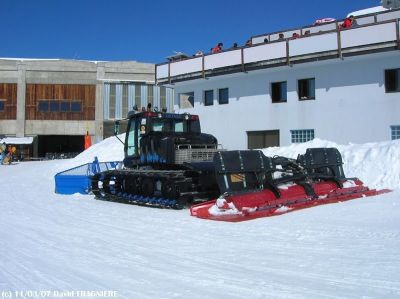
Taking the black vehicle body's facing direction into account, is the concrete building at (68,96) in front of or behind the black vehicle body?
in front

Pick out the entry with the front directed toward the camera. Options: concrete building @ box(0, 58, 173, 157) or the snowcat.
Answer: the concrete building

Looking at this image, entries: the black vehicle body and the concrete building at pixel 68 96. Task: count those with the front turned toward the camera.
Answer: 1

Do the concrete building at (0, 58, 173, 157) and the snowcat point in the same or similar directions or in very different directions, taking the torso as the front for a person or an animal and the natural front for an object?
very different directions

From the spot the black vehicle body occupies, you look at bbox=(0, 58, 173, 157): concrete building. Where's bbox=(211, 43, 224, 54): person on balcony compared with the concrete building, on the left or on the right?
right

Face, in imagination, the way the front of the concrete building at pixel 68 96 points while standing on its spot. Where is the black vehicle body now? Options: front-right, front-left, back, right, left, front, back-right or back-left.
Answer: front

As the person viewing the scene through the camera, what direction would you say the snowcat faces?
facing away from the viewer and to the left of the viewer

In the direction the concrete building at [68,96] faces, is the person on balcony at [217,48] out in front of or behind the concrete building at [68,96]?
in front

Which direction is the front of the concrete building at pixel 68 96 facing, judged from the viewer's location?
facing the viewer

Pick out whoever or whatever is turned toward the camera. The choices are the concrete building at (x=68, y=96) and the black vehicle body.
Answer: the concrete building

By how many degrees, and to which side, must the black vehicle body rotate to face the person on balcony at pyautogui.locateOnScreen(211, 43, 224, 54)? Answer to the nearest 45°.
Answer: approximately 45° to its right
